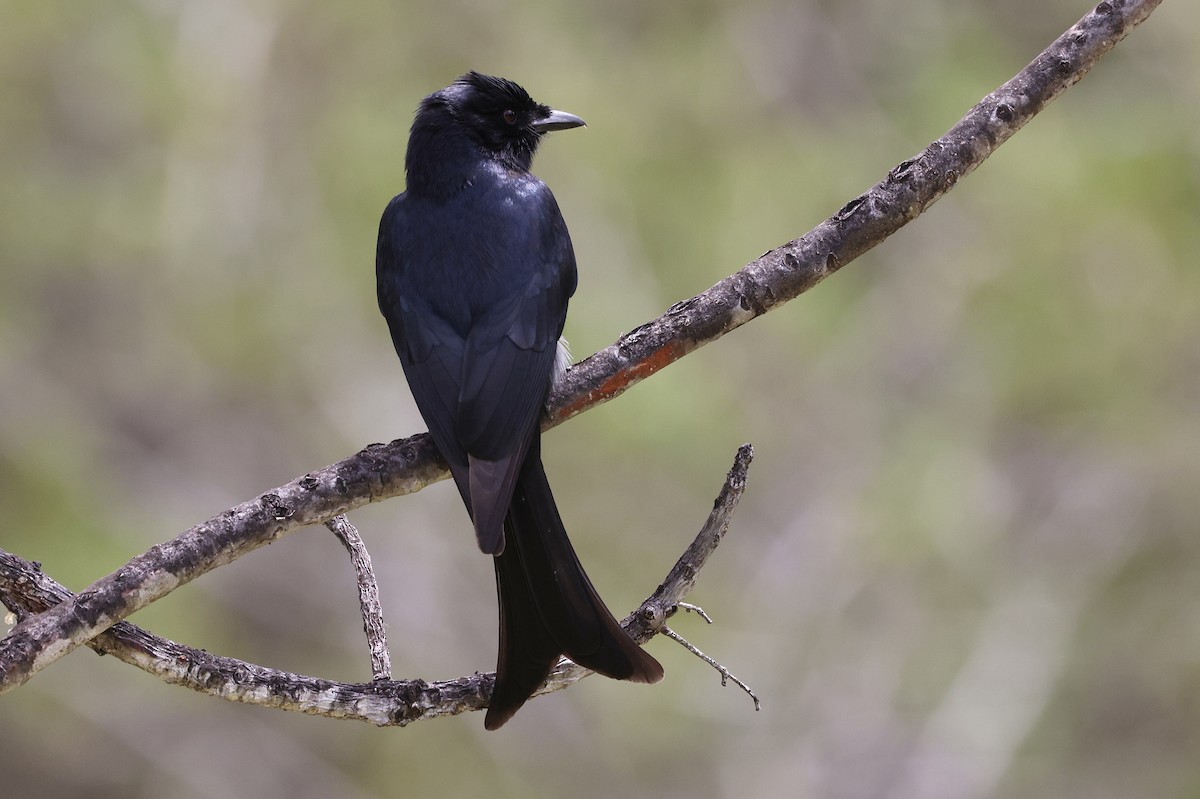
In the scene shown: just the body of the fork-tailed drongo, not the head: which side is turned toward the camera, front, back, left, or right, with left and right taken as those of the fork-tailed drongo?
back
